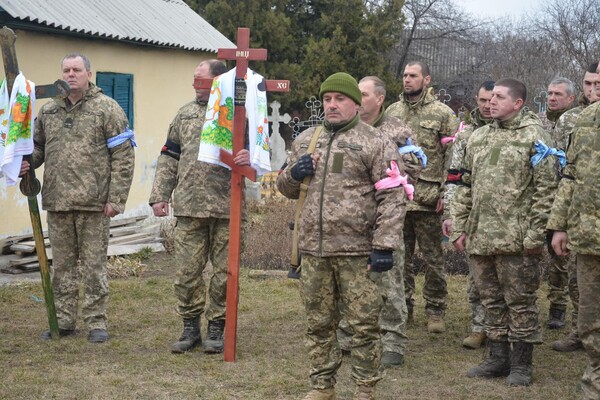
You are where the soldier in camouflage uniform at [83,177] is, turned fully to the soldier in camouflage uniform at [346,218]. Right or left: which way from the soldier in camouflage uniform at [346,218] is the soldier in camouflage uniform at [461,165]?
left

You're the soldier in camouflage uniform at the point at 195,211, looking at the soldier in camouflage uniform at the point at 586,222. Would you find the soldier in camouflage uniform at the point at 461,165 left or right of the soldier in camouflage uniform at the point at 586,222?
left

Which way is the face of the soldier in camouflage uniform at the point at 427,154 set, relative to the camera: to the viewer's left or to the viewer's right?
to the viewer's left

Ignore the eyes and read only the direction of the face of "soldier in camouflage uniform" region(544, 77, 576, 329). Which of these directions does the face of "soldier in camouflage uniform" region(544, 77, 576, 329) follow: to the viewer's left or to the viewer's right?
to the viewer's left

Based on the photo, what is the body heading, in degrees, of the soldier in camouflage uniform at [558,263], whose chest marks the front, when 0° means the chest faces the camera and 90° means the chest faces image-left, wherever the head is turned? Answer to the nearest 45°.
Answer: approximately 45°

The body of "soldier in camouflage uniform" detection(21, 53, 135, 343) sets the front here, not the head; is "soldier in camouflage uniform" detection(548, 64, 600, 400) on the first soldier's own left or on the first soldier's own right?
on the first soldier's own left

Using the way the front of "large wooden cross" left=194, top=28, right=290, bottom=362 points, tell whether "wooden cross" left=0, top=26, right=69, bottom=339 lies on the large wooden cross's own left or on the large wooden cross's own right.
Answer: on the large wooden cross's own right
